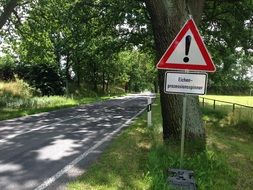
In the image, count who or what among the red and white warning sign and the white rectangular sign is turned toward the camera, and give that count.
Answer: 2

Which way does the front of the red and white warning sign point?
toward the camera

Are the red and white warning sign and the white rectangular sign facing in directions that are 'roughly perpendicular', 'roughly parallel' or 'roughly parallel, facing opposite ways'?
roughly parallel

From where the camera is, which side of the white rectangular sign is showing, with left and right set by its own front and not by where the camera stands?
front
